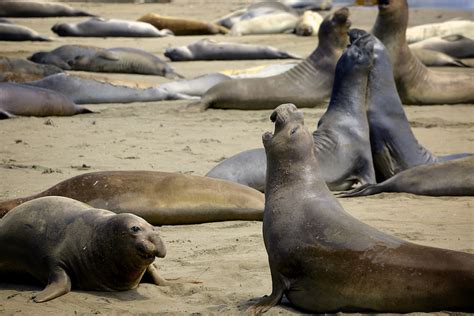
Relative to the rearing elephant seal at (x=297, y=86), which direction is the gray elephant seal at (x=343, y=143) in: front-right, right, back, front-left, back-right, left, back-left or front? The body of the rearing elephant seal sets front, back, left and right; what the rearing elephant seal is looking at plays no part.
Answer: right

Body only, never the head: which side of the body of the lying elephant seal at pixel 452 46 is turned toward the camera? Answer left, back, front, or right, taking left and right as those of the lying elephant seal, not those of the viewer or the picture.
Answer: right

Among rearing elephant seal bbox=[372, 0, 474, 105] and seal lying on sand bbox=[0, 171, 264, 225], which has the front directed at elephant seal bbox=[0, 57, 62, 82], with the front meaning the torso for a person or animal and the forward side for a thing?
the rearing elephant seal

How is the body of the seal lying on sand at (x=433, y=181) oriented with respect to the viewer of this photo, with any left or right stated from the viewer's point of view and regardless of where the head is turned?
facing to the right of the viewer

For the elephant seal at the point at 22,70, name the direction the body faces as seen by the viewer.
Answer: to the viewer's left

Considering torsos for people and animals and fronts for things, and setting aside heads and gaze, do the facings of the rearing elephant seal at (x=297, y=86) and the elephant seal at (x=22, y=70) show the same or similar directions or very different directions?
very different directions

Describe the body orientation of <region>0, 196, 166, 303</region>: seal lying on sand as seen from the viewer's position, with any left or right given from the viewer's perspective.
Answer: facing the viewer and to the right of the viewer

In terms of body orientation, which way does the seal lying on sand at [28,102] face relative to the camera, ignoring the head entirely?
to the viewer's left

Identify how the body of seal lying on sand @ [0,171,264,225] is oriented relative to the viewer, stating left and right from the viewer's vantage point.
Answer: facing to the right of the viewer

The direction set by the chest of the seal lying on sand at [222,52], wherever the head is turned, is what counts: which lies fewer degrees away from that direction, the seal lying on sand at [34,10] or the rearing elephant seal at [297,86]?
the seal lying on sand

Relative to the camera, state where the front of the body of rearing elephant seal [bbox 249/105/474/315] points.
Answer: to the viewer's left

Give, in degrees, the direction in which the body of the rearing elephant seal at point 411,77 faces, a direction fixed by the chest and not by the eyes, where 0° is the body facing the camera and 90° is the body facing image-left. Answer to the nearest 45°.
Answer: approximately 90°

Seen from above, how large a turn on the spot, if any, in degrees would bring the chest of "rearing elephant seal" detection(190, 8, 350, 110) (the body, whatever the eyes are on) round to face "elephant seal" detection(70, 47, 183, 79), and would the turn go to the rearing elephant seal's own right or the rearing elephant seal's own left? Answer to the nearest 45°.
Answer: approximately 135° to the rearing elephant seal's own left

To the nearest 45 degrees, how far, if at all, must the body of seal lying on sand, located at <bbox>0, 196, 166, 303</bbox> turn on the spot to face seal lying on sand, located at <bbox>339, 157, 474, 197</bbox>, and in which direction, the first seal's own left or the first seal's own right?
approximately 90° to the first seal's own left

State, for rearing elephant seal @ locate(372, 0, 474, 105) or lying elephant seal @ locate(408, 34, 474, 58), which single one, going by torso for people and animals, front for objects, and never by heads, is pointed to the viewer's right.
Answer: the lying elephant seal
